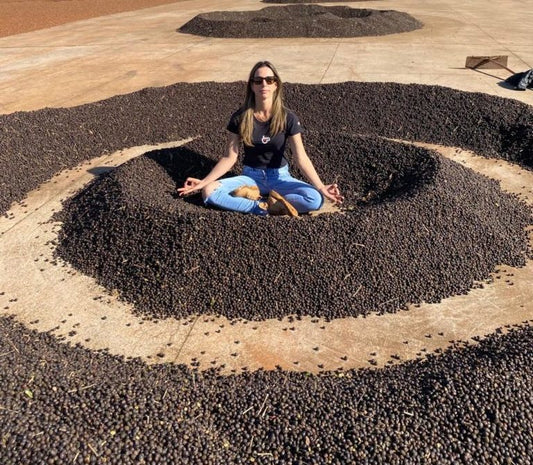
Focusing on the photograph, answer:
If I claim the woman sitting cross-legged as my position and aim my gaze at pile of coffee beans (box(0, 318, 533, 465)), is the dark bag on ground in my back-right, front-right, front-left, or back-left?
back-left

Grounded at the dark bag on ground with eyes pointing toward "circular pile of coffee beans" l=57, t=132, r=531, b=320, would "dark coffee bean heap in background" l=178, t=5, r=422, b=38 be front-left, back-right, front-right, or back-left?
back-right

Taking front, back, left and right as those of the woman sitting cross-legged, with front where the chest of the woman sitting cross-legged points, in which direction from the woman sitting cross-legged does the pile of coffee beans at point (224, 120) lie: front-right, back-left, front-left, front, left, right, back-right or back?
back

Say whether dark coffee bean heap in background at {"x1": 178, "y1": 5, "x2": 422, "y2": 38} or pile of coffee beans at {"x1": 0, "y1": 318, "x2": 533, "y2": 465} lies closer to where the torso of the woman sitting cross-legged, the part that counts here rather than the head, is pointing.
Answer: the pile of coffee beans

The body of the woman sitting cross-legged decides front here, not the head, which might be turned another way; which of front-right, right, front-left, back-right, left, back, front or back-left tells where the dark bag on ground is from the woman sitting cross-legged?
back-left

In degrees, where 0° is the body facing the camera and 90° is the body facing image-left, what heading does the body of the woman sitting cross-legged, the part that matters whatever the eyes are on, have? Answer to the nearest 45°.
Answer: approximately 0°

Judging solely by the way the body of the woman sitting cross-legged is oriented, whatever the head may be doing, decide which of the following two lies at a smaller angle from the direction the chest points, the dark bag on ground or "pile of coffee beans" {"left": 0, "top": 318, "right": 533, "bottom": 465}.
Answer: the pile of coffee beans

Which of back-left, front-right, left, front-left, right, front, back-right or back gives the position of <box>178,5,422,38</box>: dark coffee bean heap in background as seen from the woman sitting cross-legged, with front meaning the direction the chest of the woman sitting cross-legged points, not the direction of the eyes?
back

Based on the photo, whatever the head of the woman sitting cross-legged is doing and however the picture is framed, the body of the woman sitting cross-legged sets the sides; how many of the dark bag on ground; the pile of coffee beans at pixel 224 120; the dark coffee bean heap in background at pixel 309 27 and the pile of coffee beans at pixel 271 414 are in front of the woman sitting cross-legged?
1

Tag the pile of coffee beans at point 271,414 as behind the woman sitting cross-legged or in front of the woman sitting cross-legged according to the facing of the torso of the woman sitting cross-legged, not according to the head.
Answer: in front

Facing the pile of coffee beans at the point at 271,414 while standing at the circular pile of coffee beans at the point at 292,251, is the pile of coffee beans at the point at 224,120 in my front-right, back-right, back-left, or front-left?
back-right
